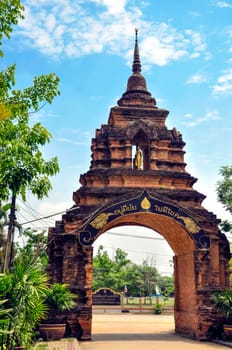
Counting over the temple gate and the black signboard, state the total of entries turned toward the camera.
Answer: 2

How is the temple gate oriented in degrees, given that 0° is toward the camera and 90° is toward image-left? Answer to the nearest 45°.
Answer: approximately 0°

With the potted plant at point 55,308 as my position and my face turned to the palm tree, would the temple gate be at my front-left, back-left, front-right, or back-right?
back-left

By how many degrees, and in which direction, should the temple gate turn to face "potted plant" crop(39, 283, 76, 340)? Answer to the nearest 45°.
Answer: approximately 45° to its right
